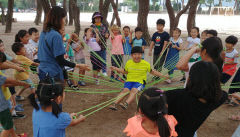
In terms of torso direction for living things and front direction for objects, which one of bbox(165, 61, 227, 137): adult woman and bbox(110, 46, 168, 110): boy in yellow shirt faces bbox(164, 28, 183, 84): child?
the adult woman

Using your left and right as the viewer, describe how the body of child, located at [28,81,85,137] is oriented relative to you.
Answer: facing away from the viewer and to the right of the viewer

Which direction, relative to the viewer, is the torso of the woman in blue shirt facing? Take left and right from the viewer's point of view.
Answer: facing away from the viewer and to the right of the viewer

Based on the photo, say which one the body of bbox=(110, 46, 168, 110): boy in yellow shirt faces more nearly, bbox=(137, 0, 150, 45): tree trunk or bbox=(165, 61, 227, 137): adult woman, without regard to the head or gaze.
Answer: the adult woman

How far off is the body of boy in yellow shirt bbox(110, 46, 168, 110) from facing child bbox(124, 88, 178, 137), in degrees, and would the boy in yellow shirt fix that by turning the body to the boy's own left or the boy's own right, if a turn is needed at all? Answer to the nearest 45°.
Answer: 0° — they already face them

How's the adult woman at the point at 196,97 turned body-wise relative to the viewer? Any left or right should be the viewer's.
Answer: facing away from the viewer

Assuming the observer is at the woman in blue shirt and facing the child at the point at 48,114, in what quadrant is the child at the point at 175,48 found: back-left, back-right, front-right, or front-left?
back-left

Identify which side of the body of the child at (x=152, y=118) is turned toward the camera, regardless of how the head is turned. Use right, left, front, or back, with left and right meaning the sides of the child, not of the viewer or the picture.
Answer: back

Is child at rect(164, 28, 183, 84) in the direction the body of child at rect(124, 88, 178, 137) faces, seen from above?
yes
